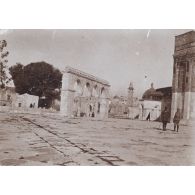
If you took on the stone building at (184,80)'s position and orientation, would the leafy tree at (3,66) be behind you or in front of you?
in front

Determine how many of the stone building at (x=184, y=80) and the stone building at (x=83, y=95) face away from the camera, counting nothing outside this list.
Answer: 0

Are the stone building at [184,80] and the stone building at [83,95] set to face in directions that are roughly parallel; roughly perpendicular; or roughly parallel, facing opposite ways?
roughly perpendicular

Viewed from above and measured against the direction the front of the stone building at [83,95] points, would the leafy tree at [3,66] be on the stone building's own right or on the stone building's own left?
on the stone building's own right

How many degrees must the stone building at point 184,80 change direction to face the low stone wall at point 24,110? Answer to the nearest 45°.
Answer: approximately 45° to its right

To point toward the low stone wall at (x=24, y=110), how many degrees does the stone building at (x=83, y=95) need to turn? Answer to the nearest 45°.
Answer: approximately 135° to its right

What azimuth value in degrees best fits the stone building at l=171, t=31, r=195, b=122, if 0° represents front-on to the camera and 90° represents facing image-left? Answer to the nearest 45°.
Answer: approximately 45°
